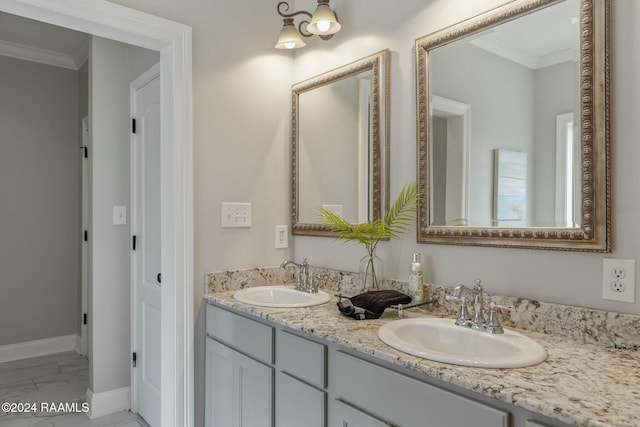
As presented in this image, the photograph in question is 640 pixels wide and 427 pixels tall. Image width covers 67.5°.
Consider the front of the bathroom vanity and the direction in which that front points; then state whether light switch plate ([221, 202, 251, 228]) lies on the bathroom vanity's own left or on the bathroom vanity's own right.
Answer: on the bathroom vanity's own right

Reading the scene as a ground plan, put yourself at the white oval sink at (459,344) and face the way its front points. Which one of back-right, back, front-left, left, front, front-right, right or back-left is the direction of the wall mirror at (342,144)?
right

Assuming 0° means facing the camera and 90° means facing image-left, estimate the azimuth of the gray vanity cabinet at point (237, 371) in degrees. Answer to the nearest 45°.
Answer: approximately 45°

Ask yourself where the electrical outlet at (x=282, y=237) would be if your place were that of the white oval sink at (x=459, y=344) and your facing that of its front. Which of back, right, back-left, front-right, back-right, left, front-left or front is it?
right

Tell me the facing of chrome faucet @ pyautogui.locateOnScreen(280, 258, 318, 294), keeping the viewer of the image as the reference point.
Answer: facing the viewer and to the left of the viewer

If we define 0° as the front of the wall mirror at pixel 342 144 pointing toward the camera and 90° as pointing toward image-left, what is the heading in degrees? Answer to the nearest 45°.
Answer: approximately 45°

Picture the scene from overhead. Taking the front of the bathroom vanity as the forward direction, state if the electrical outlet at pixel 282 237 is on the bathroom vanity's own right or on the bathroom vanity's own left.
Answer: on the bathroom vanity's own right
